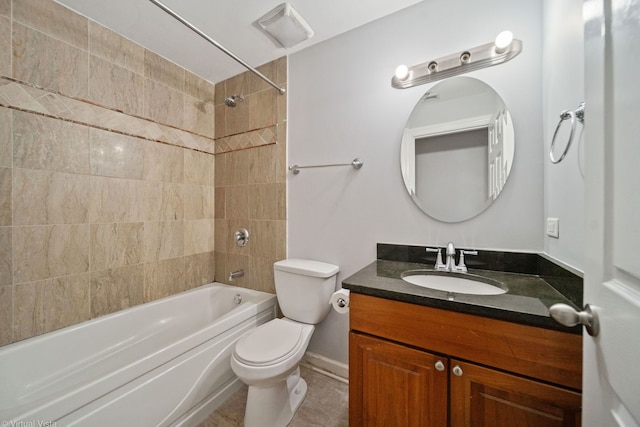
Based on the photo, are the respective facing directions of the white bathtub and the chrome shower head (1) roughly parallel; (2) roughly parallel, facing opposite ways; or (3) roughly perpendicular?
roughly perpendicular

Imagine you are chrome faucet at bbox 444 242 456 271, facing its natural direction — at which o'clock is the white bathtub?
The white bathtub is roughly at 2 o'clock from the chrome faucet.

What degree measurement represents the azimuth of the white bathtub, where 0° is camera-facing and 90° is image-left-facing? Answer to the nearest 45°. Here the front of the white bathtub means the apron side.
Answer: approximately 315°

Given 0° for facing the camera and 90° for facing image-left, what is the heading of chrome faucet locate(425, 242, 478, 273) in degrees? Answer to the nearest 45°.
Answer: approximately 0°

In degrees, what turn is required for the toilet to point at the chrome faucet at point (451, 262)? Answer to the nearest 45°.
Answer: approximately 135° to its left

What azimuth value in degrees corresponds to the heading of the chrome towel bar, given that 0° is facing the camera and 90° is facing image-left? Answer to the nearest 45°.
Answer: approximately 45°
